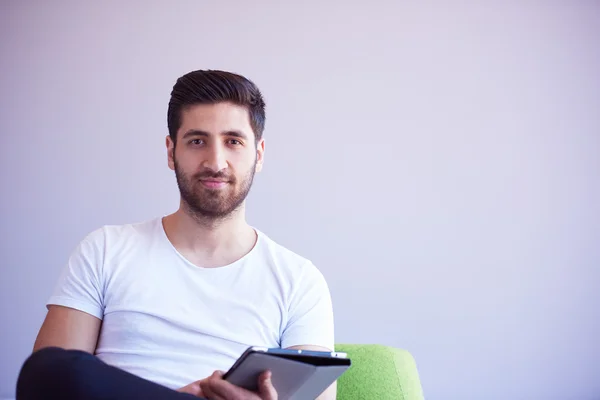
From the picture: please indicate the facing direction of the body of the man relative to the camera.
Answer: toward the camera
